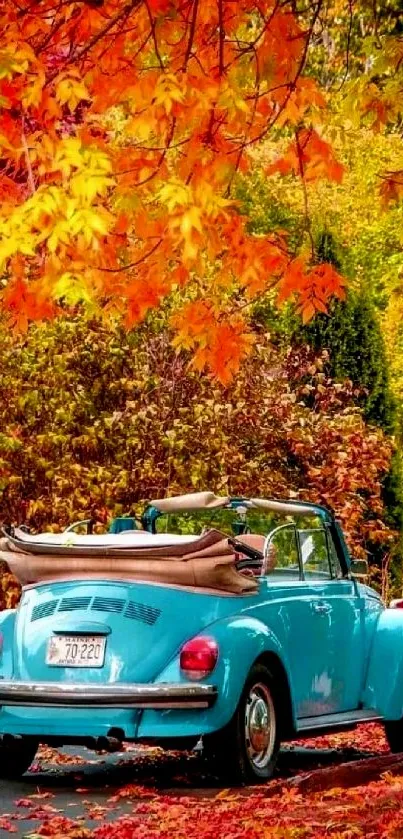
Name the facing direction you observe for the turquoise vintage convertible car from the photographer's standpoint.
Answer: facing away from the viewer and to the right of the viewer
